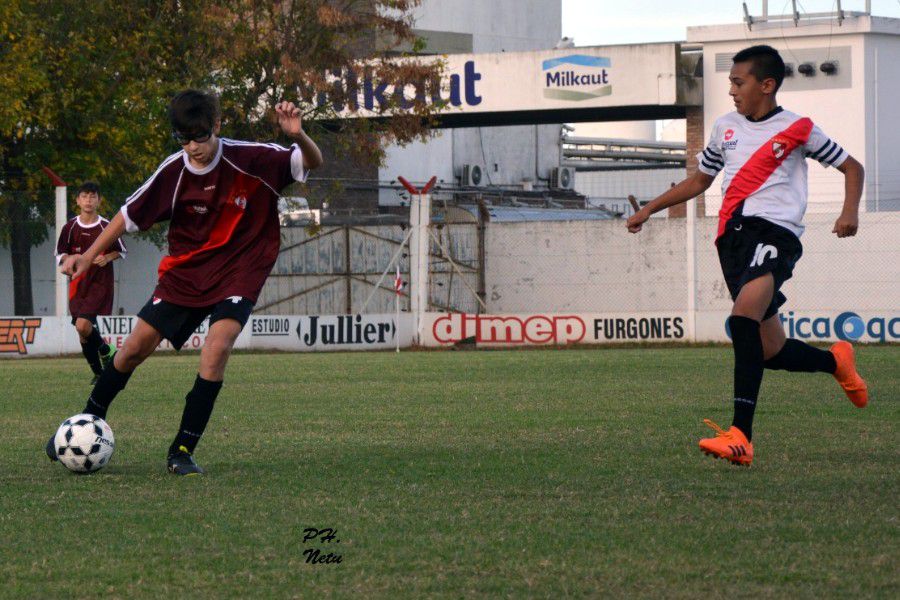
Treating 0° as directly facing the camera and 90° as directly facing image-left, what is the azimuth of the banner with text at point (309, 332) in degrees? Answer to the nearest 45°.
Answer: approximately 0°

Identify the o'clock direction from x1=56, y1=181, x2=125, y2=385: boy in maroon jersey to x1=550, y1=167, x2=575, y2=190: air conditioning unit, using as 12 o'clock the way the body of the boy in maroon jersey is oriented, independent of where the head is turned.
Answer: The air conditioning unit is roughly at 7 o'clock from the boy in maroon jersey.

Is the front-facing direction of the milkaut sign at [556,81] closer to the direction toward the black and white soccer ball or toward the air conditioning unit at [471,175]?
the black and white soccer ball

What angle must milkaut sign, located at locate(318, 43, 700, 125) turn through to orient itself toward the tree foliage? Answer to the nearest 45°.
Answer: approximately 45° to its right
